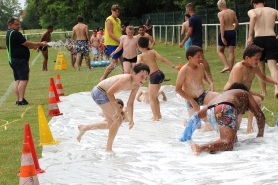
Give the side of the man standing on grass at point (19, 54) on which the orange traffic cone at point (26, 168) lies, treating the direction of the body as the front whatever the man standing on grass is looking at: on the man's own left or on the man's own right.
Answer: on the man's own right

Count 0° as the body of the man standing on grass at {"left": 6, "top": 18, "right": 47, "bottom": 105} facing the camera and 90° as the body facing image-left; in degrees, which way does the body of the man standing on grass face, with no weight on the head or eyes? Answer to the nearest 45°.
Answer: approximately 270°

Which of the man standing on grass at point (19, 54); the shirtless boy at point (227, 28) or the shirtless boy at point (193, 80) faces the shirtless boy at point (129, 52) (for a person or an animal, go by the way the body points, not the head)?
the man standing on grass

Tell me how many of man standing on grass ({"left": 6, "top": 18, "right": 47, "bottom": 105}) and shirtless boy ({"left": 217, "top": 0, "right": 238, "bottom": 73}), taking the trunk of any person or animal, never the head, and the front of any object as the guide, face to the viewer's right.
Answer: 1

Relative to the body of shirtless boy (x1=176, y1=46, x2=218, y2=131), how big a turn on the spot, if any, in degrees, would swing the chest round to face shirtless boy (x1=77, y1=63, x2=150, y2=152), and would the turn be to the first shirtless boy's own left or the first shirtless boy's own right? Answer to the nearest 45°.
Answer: approximately 90° to the first shirtless boy's own right
